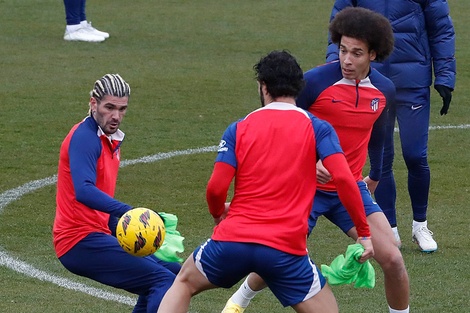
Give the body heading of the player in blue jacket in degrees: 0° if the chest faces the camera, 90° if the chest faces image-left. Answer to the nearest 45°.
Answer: approximately 0°

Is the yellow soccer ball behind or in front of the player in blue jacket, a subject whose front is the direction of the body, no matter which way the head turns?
in front

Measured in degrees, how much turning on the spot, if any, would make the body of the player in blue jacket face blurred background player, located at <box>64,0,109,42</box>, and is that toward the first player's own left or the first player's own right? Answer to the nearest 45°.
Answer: approximately 135° to the first player's own right
